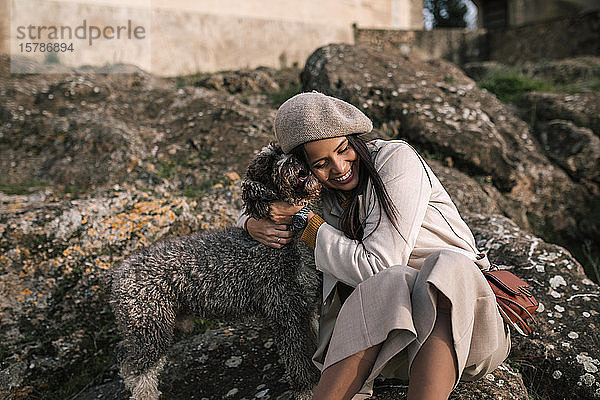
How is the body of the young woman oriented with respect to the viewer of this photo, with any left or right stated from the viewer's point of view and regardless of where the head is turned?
facing the viewer and to the left of the viewer

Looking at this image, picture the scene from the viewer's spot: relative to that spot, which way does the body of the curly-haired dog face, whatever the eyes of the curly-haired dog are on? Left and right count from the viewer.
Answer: facing to the right of the viewer

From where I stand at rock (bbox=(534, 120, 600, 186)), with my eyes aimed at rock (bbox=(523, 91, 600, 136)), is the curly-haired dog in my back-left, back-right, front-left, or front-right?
back-left

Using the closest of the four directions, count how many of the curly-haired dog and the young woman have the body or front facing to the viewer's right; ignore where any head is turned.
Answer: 1

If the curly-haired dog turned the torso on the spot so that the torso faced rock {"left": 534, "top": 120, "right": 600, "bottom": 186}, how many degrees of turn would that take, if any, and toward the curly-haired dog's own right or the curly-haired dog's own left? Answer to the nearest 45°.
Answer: approximately 45° to the curly-haired dog's own left

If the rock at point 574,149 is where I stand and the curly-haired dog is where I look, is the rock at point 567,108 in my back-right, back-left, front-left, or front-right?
back-right
